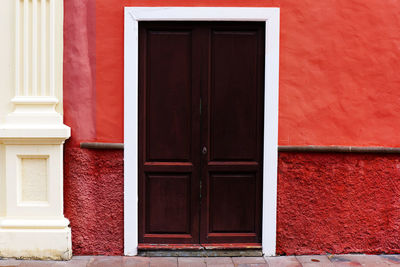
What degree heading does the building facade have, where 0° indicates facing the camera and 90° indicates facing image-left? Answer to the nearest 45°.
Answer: approximately 0°
